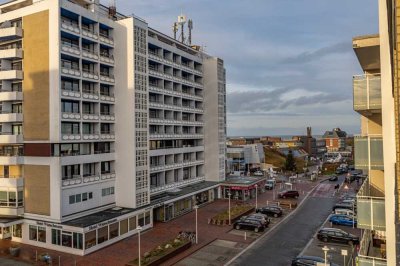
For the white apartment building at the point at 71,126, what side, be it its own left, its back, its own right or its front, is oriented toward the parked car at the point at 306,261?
front

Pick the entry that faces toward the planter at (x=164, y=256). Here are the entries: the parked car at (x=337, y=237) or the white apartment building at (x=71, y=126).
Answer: the white apartment building

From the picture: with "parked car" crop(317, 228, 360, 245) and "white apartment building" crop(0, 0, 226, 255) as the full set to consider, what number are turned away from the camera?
0

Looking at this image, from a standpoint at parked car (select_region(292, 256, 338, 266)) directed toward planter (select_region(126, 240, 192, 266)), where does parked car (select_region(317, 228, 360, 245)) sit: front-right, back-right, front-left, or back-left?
back-right

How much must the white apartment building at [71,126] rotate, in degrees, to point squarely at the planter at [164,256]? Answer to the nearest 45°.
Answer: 0° — it already faces it

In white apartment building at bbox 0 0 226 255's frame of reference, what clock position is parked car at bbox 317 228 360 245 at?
The parked car is roughly at 11 o'clock from the white apartment building.

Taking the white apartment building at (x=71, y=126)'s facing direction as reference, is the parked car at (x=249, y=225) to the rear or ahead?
ahead

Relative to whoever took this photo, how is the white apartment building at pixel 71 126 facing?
facing the viewer and to the right of the viewer

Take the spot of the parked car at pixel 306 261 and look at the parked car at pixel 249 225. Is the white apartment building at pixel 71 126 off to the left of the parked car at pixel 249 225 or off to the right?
left
